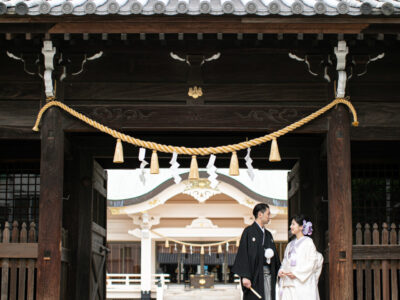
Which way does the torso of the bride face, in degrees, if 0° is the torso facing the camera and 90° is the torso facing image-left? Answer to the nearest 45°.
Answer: approximately 45°

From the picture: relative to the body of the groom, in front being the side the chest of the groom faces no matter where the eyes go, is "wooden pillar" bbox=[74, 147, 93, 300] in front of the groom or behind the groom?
behind

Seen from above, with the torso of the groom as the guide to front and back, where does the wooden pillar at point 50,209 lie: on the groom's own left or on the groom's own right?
on the groom's own right

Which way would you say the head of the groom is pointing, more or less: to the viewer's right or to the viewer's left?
to the viewer's right

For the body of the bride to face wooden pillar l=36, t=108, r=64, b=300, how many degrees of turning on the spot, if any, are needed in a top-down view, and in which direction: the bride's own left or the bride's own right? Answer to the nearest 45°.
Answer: approximately 45° to the bride's own right

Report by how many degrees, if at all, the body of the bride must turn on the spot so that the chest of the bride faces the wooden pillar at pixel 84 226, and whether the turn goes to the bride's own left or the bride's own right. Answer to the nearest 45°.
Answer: approximately 90° to the bride's own right
